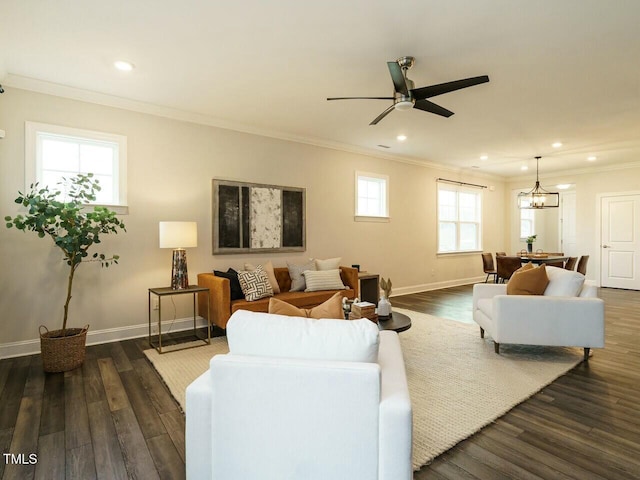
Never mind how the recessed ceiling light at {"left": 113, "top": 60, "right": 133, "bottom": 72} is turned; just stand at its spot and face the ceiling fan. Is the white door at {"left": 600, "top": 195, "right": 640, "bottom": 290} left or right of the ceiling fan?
left

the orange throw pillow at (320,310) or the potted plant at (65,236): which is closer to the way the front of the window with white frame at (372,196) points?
the orange throw pillow

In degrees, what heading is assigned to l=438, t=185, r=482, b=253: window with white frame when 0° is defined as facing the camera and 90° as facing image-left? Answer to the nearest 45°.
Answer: approximately 315°

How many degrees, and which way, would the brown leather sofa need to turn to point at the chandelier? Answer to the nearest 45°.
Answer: approximately 90° to its left

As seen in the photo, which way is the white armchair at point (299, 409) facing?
away from the camera

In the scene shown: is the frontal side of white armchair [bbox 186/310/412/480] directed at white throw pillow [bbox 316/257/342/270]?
yes

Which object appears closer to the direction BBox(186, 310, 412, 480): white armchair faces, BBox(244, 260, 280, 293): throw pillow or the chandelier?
the throw pillow

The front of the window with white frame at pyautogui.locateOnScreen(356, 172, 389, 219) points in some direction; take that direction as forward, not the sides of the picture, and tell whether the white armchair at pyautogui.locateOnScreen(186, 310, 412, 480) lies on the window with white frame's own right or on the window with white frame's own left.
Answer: on the window with white frame's own right

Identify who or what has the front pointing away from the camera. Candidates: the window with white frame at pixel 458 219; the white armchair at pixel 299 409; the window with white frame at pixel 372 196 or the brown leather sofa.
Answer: the white armchair

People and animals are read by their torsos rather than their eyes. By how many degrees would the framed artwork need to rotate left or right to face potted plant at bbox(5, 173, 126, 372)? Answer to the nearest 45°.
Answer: approximately 90° to its right

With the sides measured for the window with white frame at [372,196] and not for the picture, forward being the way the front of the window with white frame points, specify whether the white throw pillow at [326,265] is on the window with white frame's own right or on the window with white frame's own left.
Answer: on the window with white frame's own right

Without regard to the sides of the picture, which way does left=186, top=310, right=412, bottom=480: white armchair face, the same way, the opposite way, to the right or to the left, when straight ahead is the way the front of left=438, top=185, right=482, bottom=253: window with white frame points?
the opposite way
